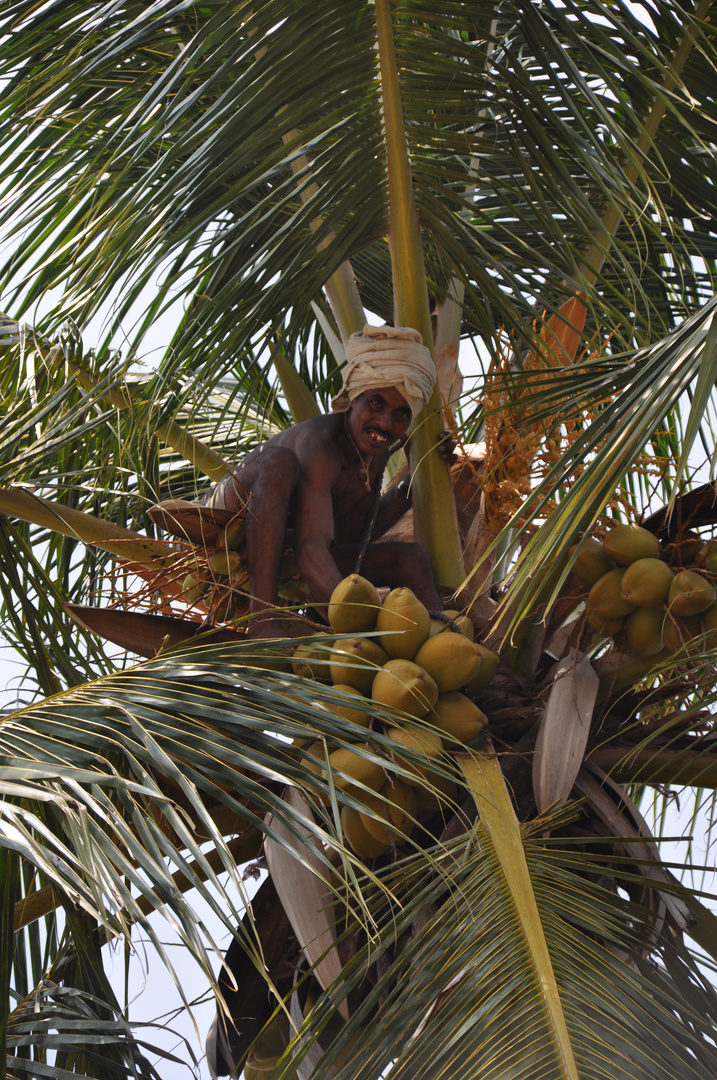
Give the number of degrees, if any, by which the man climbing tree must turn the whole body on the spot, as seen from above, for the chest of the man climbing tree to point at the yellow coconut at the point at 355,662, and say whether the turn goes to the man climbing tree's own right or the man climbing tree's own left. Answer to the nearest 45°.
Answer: approximately 45° to the man climbing tree's own right

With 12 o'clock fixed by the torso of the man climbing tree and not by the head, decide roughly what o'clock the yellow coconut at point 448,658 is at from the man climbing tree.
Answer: The yellow coconut is roughly at 1 o'clock from the man climbing tree.

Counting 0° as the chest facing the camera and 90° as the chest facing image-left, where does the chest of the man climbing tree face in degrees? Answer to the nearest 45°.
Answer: approximately 315°
